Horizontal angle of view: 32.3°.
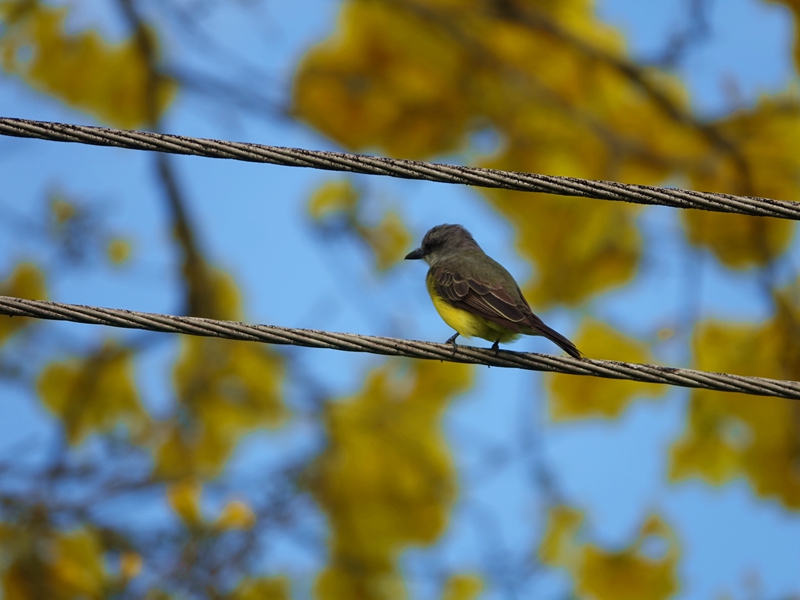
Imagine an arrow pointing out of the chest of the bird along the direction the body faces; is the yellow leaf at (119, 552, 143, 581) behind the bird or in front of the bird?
in front

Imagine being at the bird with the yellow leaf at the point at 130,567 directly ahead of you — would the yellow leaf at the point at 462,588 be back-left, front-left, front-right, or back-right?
front-right

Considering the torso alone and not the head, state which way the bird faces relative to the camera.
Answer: to the viewer's left

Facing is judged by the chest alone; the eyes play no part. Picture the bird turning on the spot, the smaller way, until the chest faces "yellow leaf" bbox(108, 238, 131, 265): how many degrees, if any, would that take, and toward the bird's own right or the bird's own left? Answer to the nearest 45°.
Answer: approximately 45° to the bird's own right

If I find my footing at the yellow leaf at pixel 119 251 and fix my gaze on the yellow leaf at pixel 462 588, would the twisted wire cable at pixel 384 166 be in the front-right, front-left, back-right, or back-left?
front-right
